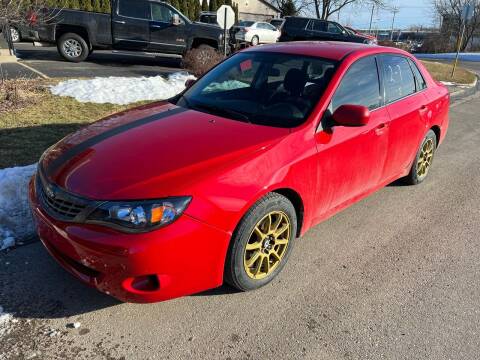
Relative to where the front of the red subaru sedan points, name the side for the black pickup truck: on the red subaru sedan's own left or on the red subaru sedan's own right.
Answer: on the red subaru sedan's own right

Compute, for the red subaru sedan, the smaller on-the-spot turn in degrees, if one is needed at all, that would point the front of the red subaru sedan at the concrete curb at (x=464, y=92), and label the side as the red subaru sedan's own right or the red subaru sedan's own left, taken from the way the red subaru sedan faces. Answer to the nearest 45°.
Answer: approximately 180°

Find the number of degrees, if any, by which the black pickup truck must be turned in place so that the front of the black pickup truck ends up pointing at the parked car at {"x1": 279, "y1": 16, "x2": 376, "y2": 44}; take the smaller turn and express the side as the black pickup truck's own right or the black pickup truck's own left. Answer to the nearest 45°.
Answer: approximately 45° to the black pickup truck's own left

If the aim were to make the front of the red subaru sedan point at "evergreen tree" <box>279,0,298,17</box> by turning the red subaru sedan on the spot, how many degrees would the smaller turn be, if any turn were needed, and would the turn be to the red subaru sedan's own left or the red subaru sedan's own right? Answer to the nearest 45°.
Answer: approximately 135° to the red subaru sedan's own right

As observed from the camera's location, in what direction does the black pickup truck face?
facing to the right of the viewer
